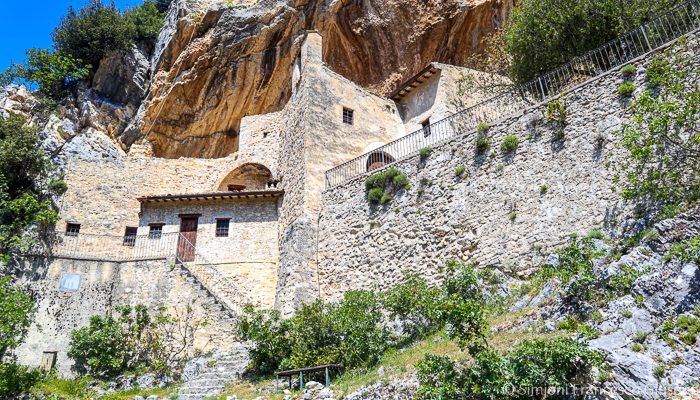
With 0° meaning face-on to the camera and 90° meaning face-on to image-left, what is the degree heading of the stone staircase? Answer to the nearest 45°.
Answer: approximately 45°

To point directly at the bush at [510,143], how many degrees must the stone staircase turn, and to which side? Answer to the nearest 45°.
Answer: approximately 90° to its left

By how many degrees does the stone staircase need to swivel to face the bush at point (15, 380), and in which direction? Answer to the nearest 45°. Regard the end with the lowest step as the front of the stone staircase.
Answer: approximately 45° to its right

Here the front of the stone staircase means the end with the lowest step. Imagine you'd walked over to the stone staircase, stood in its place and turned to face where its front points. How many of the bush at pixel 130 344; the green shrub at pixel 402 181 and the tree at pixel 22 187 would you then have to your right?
2

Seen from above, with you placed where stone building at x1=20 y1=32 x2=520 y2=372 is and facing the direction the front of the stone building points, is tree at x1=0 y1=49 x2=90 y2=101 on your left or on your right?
on your right

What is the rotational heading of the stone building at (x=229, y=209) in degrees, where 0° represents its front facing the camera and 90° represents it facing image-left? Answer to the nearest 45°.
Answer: approximately 0°
